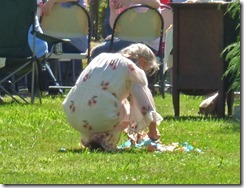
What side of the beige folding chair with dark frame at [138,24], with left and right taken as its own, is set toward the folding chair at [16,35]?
left

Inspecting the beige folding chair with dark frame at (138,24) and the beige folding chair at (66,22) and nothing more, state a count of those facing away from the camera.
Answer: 2

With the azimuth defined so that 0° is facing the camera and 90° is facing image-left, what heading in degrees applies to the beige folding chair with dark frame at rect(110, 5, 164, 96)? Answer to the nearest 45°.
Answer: approximately 180°

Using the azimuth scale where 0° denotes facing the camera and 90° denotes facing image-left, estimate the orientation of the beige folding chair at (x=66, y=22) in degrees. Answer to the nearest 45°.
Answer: approximately 180°
